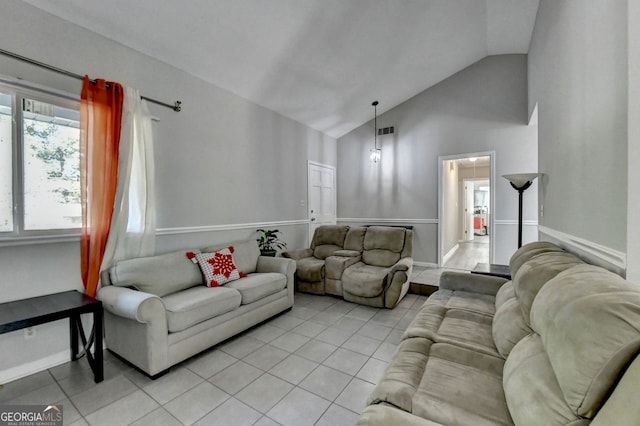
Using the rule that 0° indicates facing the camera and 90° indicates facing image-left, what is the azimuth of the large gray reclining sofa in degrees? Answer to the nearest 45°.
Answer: approximately 90°

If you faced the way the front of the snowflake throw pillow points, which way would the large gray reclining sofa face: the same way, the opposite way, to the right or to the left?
the opposite way

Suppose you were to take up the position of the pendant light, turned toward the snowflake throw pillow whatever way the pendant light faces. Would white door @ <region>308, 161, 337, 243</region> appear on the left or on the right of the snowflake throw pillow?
right

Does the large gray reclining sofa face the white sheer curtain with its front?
yes

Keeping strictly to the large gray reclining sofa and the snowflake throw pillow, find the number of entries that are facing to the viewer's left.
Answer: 1

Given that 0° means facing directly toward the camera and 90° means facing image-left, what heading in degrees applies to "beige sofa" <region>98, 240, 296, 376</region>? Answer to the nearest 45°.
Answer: approximately 315°

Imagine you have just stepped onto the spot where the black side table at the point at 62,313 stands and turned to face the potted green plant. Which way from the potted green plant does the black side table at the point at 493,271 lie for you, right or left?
right

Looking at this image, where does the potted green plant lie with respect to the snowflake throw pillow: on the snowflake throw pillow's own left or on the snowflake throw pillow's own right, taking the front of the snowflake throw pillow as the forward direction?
on the snowflake throw pillow's own left

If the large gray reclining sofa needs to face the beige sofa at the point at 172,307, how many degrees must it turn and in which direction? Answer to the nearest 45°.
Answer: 0° — it already faces it

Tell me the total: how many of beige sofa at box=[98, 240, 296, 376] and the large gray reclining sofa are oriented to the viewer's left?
1

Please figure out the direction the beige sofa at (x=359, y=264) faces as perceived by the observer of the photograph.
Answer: facing the viewer and to the left of the viewer
